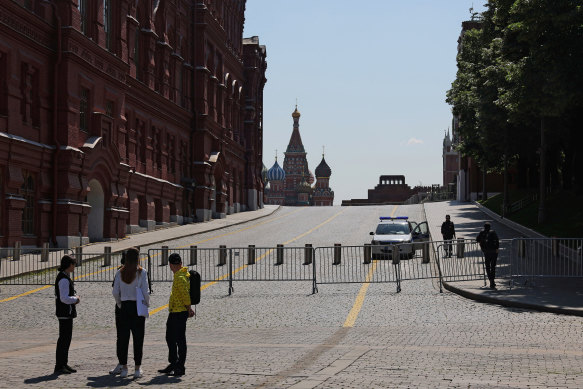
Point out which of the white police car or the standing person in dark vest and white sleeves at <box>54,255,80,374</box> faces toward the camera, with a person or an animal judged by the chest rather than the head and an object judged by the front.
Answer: the white police car

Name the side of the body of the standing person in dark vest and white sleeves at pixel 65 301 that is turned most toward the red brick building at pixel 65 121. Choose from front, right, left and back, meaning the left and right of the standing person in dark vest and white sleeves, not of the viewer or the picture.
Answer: left

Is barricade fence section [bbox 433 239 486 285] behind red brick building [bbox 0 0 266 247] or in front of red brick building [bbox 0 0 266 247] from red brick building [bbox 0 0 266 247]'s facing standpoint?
in front

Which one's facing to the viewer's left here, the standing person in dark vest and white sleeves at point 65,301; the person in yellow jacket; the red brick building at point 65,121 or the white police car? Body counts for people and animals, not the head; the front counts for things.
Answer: the person in yellow jacket

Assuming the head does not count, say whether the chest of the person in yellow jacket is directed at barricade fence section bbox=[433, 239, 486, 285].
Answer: no

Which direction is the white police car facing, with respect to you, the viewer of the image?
facing the viewer

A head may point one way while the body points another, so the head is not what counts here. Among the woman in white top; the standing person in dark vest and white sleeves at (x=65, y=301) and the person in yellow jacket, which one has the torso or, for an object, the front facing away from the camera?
the woman in white top

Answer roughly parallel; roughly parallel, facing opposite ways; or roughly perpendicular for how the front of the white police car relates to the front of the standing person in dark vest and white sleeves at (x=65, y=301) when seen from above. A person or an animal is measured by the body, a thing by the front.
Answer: roughly perpendicular

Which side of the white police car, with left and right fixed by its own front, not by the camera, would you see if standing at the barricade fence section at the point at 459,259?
front

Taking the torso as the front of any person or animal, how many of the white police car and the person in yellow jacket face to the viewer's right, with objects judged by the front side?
0

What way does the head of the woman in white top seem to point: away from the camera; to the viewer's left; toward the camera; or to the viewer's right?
away from the camera

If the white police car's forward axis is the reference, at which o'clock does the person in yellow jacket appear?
The person in yellow jacket is roughly at 12 o'clock from the white police car.

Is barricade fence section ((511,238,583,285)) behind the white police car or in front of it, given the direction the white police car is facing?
in front

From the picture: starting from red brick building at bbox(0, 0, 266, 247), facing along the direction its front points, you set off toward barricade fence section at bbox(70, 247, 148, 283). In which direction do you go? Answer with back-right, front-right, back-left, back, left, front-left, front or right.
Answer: front-right

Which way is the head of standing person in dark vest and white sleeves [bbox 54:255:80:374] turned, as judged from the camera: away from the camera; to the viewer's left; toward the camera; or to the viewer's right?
to the viewer's right

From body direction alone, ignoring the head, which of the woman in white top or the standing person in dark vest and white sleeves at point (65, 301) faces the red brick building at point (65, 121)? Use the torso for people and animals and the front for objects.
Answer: the woman in white top

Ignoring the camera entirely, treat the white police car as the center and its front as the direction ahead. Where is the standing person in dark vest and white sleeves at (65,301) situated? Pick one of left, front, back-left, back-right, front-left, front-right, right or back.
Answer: front

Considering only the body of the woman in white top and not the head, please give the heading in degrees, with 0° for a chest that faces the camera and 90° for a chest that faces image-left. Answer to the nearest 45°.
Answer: approximately 180°

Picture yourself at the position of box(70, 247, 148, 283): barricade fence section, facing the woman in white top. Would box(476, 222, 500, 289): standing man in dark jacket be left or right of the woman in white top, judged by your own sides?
left

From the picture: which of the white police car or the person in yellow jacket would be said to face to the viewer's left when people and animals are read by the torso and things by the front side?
the person in yellow jacket
